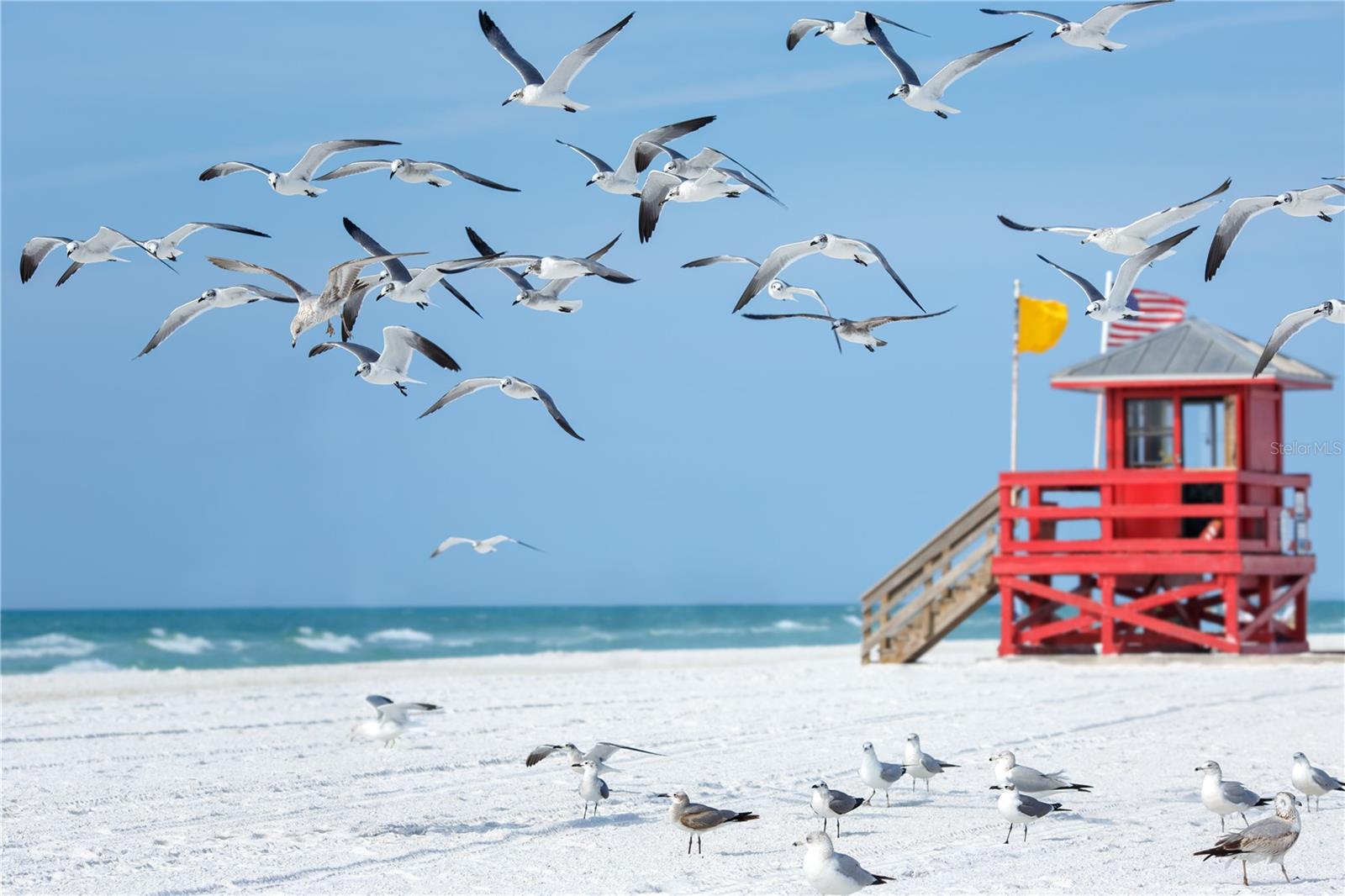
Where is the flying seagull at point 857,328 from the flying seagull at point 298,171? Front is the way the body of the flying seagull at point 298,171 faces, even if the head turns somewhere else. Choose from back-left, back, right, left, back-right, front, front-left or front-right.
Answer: back-left

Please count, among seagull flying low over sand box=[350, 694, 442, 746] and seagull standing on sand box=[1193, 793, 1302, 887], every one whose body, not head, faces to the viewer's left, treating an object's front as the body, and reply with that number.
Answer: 1

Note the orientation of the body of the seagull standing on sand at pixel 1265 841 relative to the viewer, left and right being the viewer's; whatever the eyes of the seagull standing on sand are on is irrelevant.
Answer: facing to the right of the viewer

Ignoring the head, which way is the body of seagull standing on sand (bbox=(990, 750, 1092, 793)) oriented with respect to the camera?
to the viewer's left

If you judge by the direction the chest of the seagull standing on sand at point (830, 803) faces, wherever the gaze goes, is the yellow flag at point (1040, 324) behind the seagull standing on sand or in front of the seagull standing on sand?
behind

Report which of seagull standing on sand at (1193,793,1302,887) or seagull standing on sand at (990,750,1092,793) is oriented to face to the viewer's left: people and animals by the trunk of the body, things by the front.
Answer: seagull standing on sand at (990,750,1092,793)

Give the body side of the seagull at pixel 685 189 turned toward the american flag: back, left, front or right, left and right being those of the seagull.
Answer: back
